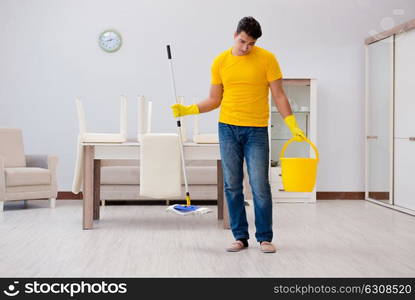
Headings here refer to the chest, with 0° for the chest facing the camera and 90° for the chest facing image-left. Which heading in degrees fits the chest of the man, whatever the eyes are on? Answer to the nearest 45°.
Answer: approximately 0°

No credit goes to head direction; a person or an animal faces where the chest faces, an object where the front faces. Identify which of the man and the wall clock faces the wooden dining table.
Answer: the wall clock

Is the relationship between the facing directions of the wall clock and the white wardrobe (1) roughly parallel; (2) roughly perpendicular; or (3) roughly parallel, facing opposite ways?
roughly perpendicular

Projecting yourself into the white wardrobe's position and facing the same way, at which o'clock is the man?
The man is roughly at 11 o'clock from the white wardrobe.

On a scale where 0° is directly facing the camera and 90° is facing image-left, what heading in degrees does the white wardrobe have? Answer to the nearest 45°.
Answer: approximately 45°

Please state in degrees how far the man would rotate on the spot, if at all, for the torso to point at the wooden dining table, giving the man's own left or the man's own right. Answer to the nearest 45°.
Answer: approximately 135° to the man's own right

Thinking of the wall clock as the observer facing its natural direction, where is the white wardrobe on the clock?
The white wardrobe is roughly at 10 o'clock from the wall clock.

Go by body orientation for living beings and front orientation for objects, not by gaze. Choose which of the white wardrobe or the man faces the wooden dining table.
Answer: the white wardrobe

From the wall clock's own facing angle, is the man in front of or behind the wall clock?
in front

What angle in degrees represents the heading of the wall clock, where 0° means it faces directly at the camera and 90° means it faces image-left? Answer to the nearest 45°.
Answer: approximately 0°
